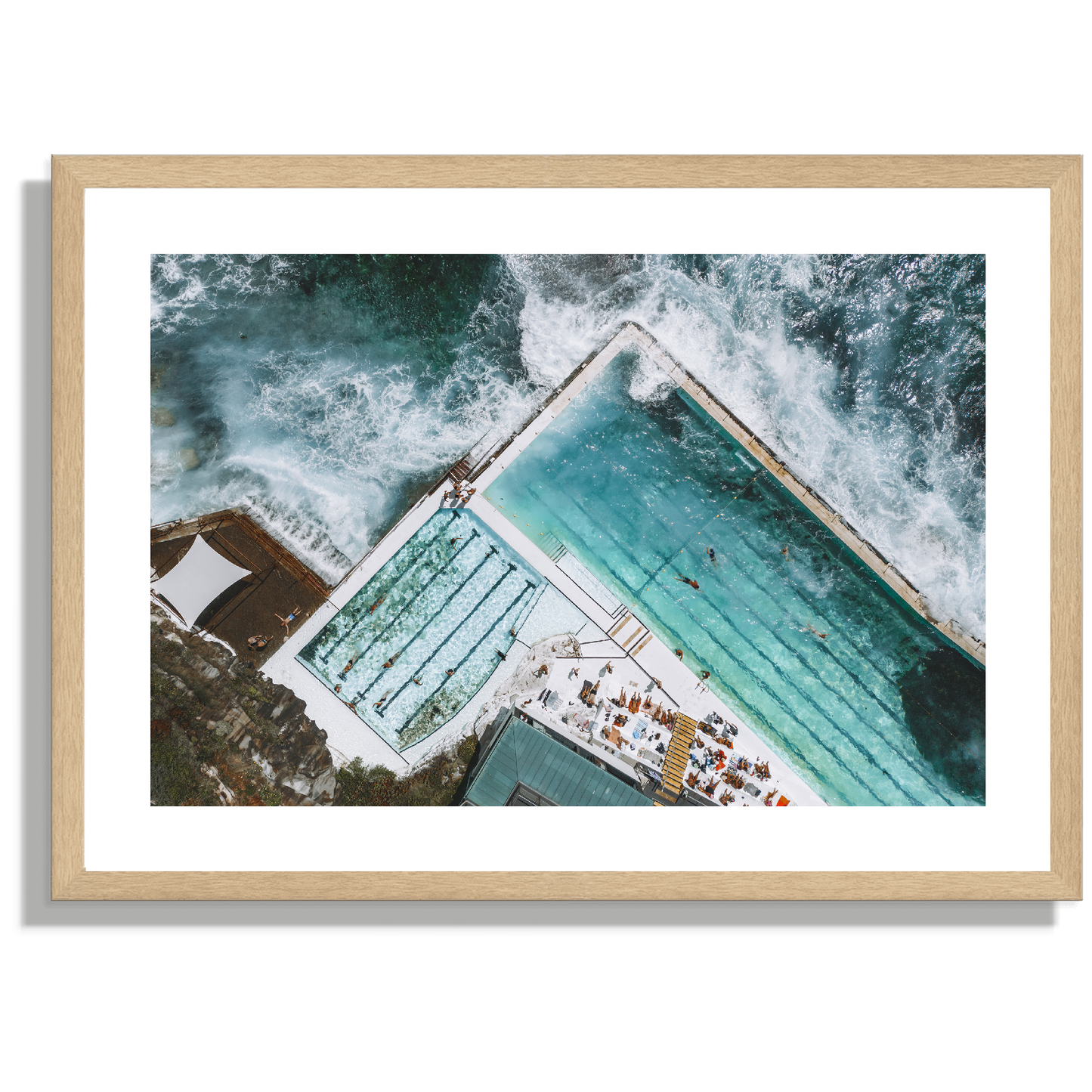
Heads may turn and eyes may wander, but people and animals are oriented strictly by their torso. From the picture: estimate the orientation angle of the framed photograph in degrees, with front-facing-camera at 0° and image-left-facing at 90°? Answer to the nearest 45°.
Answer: approximately 0°
